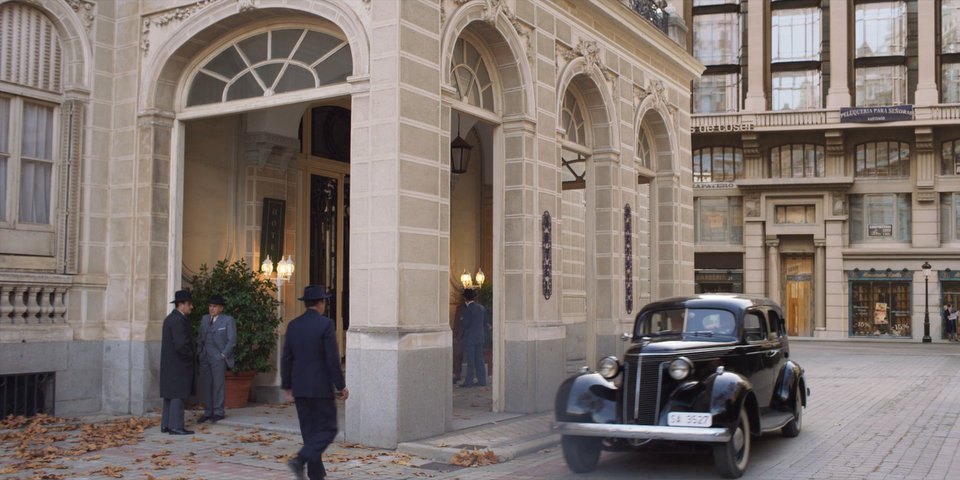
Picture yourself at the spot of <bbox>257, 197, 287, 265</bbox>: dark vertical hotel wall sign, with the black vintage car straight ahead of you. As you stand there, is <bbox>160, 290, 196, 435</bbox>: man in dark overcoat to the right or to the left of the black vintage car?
right

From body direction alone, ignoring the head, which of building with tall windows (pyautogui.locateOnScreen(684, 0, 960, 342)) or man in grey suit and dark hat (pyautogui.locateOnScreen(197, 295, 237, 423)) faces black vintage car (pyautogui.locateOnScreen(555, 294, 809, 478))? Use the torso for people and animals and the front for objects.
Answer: the building with tall windows

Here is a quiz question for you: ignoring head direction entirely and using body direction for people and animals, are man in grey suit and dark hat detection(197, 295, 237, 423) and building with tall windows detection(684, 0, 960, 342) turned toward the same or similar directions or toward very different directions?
same or similar directions

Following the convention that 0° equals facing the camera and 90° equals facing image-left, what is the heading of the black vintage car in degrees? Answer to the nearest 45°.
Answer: approximately 45°

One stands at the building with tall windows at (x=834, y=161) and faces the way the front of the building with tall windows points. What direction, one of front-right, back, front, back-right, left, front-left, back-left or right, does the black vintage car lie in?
front

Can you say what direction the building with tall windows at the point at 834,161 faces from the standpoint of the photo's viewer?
facing the viewer

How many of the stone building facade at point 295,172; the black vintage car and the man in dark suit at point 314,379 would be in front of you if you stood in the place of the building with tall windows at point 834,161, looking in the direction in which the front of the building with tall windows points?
3

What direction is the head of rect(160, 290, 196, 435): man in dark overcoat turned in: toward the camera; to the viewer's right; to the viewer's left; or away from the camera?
to the viewer's right

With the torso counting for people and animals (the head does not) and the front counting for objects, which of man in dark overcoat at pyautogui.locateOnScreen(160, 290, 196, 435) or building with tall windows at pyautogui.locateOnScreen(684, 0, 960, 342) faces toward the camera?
the building with tall windows

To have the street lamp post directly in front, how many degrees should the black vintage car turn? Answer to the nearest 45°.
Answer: approximately 135° to its right

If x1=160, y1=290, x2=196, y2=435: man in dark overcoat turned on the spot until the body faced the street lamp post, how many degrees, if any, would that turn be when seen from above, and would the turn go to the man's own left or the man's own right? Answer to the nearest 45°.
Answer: approximately 45° to the man's own left

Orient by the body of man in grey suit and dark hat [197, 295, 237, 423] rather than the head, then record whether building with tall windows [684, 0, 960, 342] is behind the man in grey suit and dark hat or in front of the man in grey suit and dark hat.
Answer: behind

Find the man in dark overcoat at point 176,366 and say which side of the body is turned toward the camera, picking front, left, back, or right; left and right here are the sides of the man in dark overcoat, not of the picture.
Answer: right
